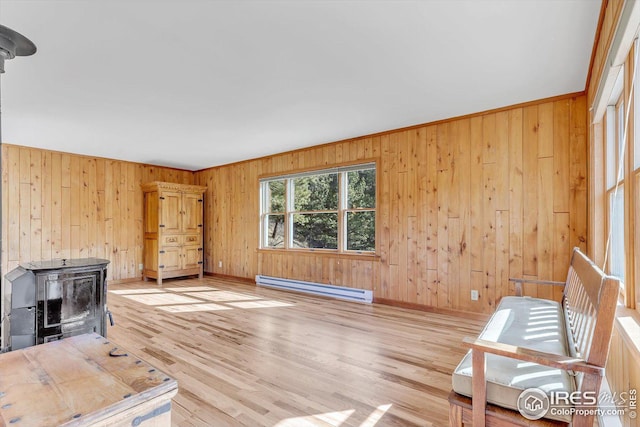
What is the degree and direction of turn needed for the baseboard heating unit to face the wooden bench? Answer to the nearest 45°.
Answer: approximately 45° to its left

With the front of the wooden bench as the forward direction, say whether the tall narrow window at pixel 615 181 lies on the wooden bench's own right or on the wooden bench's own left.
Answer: on the wooden bench's own right

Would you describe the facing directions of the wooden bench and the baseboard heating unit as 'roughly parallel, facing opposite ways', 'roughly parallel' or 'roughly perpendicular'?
roughly perpendicular

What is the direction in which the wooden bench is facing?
to the viewer's left

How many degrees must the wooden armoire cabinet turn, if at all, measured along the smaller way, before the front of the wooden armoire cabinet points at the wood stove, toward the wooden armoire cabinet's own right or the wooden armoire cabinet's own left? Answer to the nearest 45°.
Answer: approximately 45° to the wooden armoire cabinet's own right

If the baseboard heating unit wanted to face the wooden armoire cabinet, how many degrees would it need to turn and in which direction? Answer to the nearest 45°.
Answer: approximately 90° to its right

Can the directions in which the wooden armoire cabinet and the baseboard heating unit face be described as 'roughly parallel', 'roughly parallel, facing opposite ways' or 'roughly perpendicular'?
roughly perpendicular

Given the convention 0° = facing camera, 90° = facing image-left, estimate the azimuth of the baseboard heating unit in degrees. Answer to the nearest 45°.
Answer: approximately 45°

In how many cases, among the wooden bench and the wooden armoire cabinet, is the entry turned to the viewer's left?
1

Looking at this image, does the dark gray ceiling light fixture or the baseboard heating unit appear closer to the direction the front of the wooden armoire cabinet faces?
the baseboard heating unit
